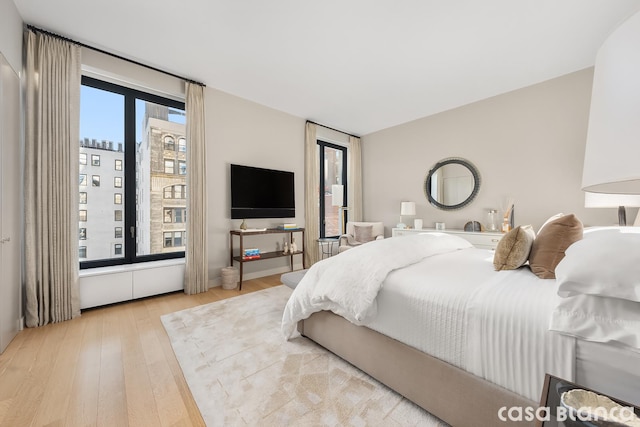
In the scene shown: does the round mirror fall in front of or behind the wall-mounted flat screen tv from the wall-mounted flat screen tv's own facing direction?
in front

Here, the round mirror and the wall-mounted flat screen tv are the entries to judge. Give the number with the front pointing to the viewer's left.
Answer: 0

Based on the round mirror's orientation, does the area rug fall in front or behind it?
in front

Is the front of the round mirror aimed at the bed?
yes

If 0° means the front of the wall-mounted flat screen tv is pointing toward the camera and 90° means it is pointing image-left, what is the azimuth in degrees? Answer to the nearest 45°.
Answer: approximately 315°

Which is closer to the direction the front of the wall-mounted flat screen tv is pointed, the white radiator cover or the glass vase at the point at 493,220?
the glass vase

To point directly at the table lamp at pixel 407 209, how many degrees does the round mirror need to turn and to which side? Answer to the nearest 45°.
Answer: approximately 90° to its right

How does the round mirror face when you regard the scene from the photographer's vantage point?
facing the viewer

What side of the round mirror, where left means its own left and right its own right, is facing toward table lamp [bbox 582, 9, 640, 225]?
front

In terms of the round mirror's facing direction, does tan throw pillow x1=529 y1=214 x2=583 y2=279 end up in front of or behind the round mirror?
in front

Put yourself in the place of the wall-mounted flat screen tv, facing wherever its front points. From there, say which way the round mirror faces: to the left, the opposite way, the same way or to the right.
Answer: to the right

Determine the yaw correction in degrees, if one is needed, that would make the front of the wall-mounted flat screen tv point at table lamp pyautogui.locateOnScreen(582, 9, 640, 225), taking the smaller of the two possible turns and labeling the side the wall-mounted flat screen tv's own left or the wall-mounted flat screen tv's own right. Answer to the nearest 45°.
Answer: approximately 45° to the wall-mounted flat screen tv's own right

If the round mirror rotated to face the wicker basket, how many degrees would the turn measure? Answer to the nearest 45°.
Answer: approximately 45° to its right
